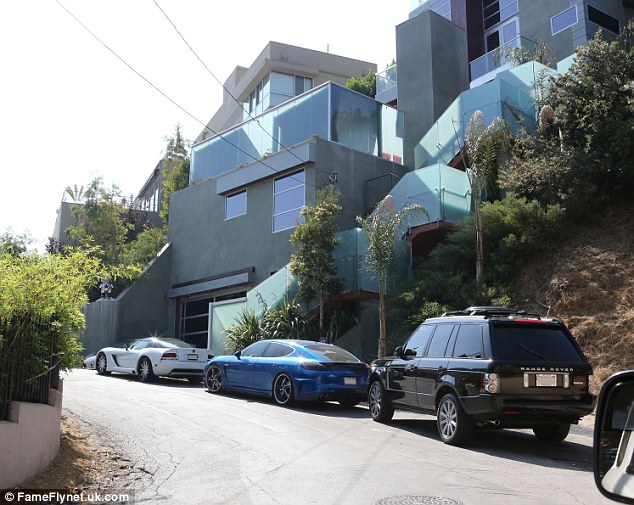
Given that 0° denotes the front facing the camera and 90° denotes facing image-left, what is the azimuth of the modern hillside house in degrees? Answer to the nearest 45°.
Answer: approximately 45°

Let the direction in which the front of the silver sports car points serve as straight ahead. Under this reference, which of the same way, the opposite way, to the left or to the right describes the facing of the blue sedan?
the same way

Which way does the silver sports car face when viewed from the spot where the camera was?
facing away from the viewer and to the left of the viewer

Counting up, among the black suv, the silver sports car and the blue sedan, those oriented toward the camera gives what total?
0

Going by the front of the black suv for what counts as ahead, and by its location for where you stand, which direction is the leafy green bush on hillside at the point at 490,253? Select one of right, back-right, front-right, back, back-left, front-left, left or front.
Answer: front-right

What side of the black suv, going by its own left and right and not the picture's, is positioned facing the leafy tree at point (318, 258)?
front

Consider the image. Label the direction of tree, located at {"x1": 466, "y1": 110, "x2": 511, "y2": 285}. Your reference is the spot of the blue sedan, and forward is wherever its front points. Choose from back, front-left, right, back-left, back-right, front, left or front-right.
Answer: right

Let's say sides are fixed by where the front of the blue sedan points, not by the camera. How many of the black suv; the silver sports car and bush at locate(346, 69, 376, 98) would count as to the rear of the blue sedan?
1

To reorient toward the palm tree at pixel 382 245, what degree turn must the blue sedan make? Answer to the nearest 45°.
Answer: approximately 90° to its right

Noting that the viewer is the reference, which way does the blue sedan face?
facing away from the viewer and to the left of the viewer

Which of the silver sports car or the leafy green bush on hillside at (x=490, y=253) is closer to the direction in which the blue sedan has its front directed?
the silver sports car

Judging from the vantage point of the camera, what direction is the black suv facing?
facing away from the viewer and to the left of the viewer

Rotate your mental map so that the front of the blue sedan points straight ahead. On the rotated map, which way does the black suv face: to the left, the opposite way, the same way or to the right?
the same way

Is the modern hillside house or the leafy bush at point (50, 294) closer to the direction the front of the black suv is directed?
the modern hillside house

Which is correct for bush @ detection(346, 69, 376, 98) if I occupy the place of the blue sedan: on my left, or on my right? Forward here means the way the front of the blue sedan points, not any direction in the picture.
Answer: on my right

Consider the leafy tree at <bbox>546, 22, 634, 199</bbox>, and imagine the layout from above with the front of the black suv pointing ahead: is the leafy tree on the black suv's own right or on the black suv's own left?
on the black suv's own right

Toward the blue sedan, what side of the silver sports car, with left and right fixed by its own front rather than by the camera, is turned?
back

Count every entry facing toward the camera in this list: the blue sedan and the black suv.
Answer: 0

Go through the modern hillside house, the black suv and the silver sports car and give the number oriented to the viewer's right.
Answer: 0

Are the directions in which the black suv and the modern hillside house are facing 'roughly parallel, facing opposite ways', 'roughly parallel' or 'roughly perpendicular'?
roughly perpendicular
